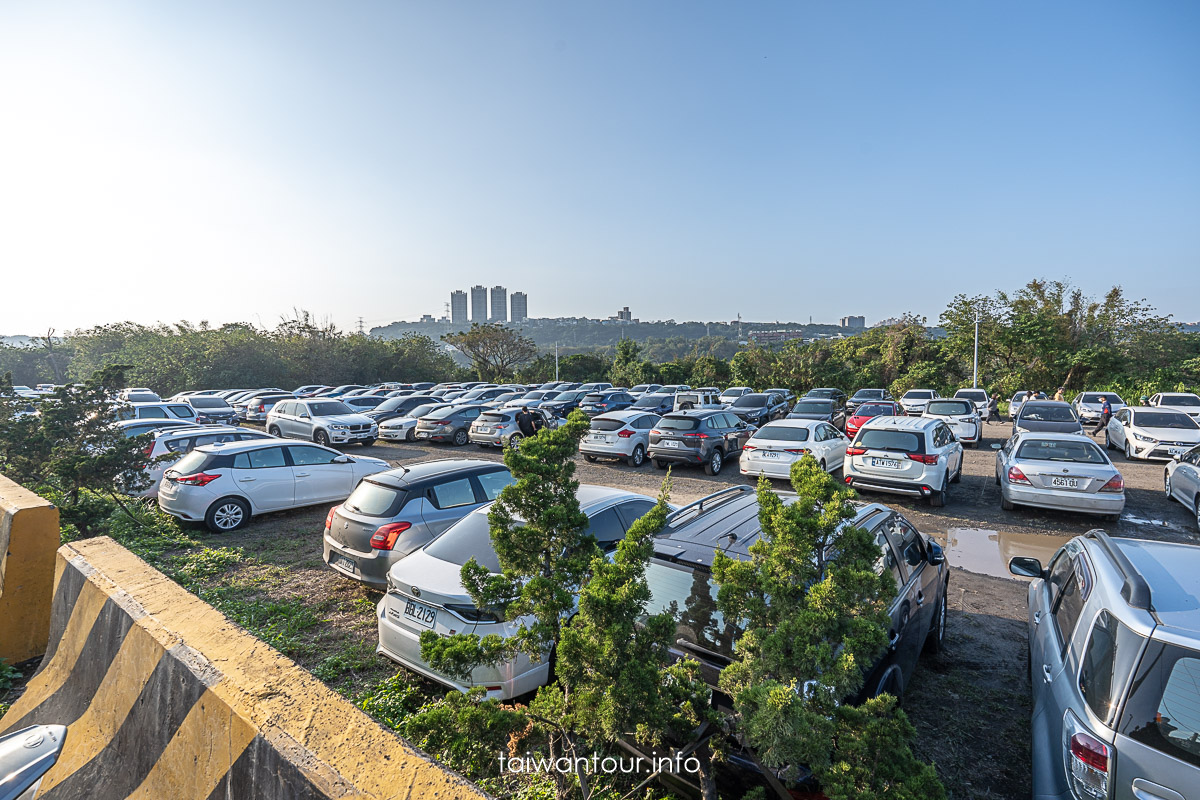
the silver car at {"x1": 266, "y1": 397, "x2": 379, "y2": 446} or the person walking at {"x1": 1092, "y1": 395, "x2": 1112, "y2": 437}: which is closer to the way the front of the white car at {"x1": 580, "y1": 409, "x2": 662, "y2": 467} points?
the person walking

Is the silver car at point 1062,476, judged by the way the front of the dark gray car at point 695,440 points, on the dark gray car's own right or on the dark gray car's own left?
on the dark gray car's own right

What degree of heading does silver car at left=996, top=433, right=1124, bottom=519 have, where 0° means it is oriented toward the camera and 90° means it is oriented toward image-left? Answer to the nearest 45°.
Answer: approximately 180°

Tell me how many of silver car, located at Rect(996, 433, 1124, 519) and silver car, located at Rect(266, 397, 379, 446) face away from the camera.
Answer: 1

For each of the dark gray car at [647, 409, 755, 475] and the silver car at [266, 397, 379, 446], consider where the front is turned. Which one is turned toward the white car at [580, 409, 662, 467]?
the silver car at [266, 397, 379, 446]

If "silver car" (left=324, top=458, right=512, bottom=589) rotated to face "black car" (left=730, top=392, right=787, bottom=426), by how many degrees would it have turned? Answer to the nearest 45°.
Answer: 0° — it already faces it

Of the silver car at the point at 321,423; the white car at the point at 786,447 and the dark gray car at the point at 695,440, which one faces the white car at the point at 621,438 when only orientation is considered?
the silver car at the point at 321,423

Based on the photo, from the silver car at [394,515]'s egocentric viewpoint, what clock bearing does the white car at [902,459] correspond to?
The white car is roughly at 1 o'clock from the silver car.

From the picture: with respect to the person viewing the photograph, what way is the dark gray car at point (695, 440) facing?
facing away from the viewer and to the right of the viewer

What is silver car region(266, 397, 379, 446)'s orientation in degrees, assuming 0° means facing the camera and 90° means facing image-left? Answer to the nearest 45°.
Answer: approximately 315°

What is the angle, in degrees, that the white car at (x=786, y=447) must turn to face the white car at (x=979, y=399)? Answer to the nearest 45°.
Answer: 0° — it already faces it

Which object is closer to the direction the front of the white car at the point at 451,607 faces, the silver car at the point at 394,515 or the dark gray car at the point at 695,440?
the dark gray car

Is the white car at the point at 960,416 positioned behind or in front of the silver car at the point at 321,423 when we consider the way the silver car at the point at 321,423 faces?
in front

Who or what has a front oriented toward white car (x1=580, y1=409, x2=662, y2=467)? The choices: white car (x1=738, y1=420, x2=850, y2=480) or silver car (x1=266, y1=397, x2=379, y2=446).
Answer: silver car (x1=266, y1=397, x2=379, y2=446)

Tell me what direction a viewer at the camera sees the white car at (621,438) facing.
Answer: facing away from the viewer and to the right of the viewer

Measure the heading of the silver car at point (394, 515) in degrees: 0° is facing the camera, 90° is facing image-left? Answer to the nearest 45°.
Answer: approximately 225°
